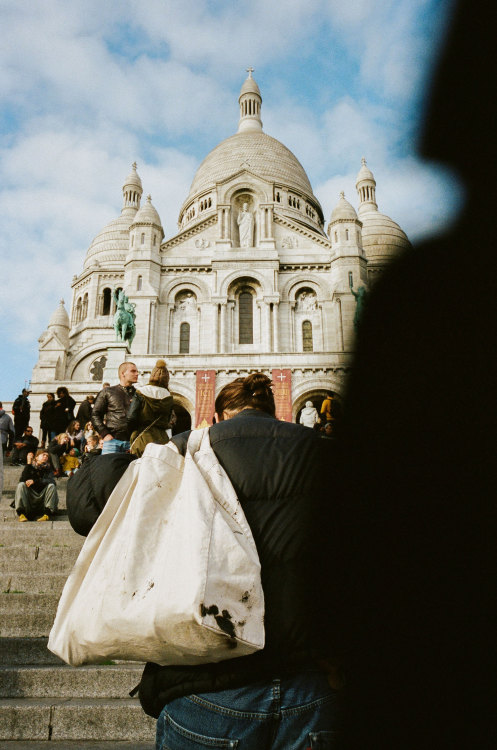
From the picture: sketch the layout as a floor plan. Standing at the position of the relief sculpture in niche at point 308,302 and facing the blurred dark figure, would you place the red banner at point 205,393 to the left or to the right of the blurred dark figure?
right

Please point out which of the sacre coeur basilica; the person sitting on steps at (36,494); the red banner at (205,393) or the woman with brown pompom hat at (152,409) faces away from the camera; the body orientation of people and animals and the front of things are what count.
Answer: the woman with brown pompom hat

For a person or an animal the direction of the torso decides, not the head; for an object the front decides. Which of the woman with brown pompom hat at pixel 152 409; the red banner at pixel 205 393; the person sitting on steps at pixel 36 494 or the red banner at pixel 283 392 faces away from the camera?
the woman with brown pompom hat

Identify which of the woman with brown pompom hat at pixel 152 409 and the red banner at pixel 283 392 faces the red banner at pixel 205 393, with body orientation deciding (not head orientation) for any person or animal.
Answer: the woman with brown pompom hat

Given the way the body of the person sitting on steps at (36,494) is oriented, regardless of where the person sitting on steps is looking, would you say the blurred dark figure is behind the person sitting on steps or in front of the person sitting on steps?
in front

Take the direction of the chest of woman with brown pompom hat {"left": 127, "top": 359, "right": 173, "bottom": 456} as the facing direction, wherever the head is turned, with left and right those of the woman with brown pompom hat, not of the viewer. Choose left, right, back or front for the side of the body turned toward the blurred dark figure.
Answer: back

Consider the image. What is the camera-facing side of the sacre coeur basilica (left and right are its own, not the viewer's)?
front

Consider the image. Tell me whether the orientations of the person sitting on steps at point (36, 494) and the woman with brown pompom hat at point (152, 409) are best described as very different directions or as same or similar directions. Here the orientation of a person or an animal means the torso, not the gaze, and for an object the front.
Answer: very different directions

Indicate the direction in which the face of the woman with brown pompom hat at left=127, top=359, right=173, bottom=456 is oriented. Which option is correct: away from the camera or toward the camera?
away from the camera

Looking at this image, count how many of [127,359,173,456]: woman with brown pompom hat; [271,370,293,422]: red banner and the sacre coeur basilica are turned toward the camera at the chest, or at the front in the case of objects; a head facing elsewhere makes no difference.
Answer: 2

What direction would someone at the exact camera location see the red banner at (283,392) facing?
facing the viewer

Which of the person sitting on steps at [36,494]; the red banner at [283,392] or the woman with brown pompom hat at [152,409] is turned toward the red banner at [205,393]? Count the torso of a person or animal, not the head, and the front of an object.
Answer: the woman with brown pompom hat

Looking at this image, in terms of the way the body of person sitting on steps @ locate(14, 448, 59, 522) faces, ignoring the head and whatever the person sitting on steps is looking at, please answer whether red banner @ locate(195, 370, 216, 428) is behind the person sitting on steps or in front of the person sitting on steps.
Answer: behind

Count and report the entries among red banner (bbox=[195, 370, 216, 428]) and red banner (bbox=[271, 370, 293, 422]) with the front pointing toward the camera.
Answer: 2

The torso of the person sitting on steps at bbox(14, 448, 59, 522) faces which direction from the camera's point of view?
toward the camera
